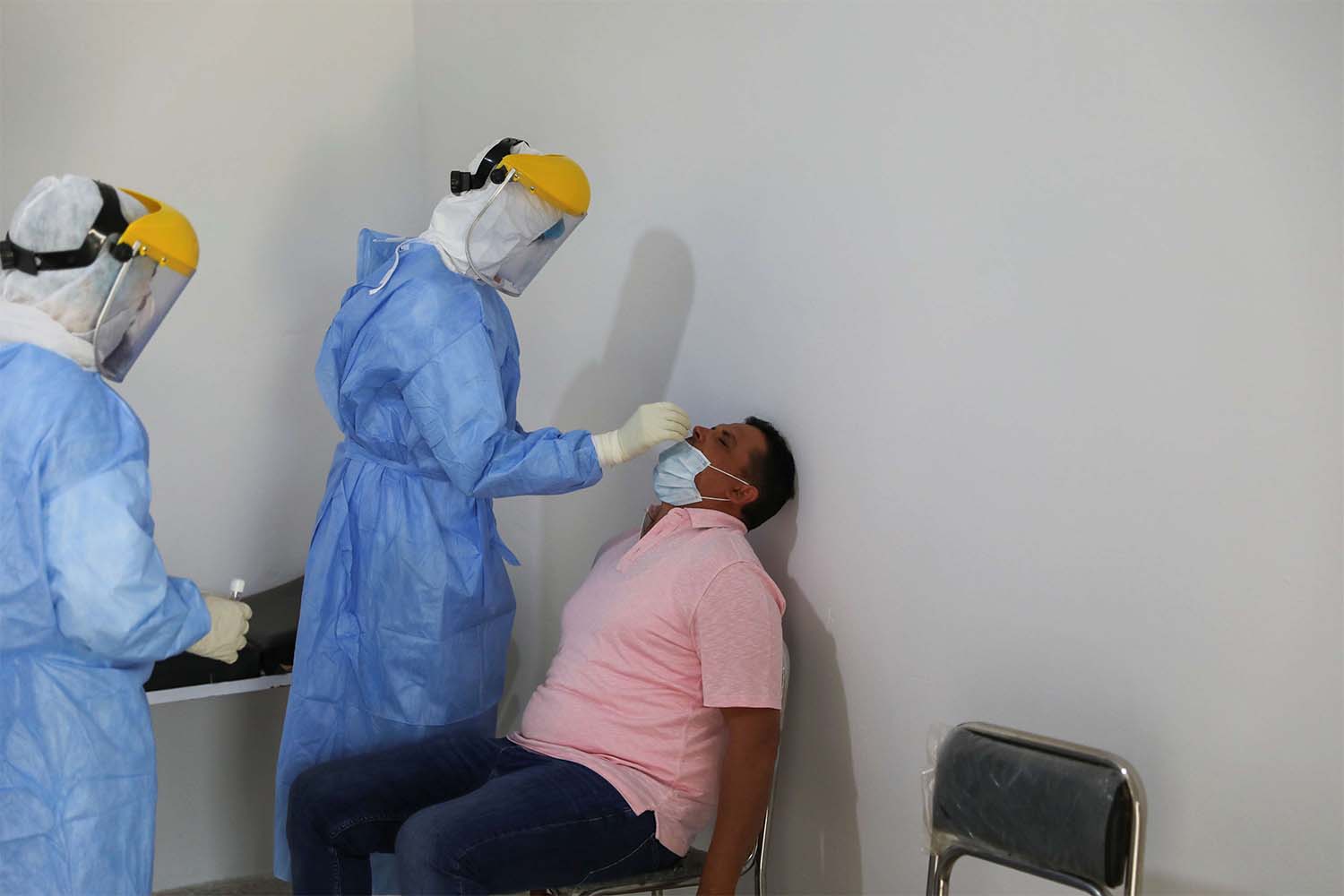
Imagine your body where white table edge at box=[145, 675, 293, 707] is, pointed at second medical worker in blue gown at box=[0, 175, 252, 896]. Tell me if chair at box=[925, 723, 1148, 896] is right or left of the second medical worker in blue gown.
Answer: left

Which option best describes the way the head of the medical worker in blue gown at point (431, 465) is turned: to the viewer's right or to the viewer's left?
to the viewer's right

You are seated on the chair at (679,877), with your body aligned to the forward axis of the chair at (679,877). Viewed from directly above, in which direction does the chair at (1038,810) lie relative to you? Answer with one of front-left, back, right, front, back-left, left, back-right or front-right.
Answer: back-left

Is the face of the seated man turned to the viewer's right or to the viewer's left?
to the viewer's left

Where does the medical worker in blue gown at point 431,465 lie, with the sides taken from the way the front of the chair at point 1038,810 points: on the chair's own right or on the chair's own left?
on the chair's own right

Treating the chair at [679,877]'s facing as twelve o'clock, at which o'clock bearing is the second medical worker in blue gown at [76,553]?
The second medical worker in blue gown is roughly at 11 o'clock from the chair.

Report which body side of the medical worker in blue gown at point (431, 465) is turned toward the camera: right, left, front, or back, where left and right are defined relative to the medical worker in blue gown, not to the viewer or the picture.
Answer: right

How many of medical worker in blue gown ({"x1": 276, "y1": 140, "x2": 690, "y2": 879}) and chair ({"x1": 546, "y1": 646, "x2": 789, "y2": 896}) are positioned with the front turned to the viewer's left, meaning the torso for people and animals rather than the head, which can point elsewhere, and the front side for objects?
1

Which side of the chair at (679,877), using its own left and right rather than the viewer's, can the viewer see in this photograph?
left

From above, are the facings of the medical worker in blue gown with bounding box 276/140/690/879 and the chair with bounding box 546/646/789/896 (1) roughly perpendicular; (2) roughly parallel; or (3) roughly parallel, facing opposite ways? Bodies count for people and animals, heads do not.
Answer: roughly parallel, facing opposite ways

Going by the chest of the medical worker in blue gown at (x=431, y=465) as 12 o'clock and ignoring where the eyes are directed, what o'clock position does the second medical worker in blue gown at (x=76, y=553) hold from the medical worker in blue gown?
The second medical worker in blue gown is roughly at 4 o'clock from the medical worker in blue gown.

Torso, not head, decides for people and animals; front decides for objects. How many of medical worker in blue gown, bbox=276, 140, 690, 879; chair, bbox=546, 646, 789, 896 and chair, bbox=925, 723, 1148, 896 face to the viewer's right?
1

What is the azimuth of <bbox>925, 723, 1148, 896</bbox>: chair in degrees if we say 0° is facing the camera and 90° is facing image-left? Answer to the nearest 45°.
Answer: approximately 45°
